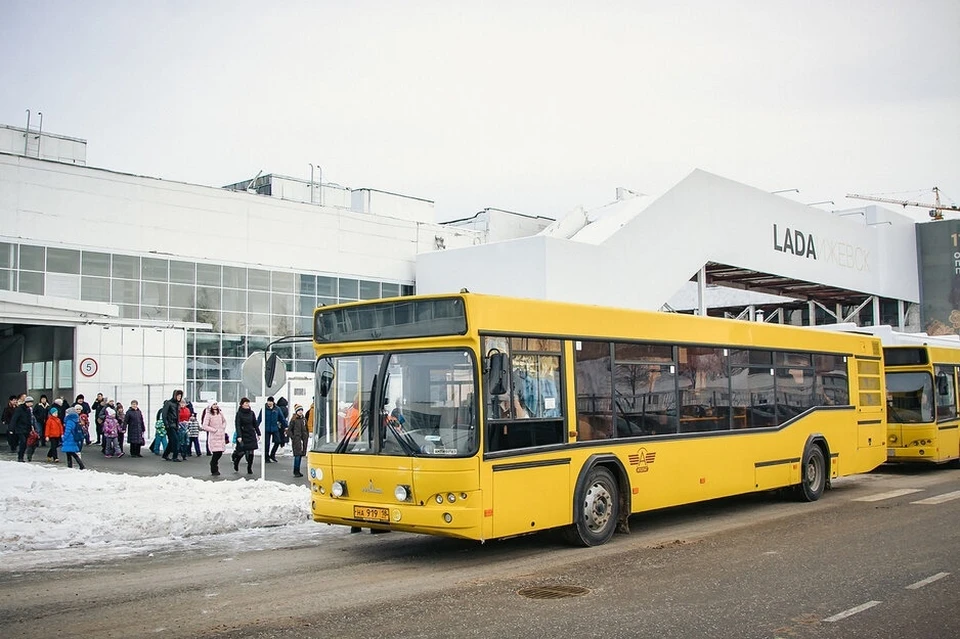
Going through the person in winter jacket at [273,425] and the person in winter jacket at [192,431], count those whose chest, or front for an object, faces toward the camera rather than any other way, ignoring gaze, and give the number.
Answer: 2

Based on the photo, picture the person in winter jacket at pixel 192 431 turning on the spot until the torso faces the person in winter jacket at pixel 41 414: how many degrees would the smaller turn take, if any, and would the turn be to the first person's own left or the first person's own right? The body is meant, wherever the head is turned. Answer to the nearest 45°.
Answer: approximately 135° to the first person's own right

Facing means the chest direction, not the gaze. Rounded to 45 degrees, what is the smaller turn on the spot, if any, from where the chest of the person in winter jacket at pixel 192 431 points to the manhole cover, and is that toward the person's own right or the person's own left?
0° — they already face it

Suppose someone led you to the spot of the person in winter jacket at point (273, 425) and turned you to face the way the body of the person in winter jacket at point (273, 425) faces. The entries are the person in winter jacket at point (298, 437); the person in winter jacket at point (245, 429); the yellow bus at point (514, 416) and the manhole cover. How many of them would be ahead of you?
4

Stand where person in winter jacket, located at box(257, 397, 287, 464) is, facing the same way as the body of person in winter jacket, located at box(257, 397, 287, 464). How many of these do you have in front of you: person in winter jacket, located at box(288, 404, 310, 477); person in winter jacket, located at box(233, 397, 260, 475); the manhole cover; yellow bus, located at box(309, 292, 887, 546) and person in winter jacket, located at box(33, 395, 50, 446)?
4

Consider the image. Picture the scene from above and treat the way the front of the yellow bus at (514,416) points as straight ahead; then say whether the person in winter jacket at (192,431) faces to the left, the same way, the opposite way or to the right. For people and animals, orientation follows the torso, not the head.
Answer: to the left

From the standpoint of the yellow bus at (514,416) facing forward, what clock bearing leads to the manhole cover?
The manhole cover is roughly at 10 o'clock from the yellow bus.
